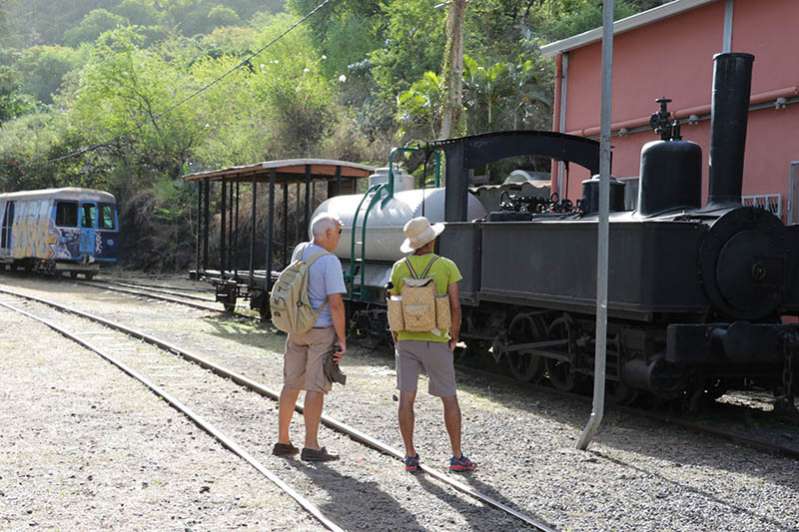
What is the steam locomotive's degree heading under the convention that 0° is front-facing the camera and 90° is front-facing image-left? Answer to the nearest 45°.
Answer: approximately 315°

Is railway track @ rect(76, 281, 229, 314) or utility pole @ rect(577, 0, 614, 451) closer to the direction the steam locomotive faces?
the utility pole

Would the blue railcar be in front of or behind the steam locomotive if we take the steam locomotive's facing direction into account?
behind

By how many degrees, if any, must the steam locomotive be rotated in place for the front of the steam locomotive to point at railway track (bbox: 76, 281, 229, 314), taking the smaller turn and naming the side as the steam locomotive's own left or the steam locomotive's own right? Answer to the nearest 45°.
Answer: approximately 180°

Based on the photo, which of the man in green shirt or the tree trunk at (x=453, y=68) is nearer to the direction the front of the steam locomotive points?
the man in green shirt

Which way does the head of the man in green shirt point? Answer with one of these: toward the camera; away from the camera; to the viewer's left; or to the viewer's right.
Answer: away from the camera

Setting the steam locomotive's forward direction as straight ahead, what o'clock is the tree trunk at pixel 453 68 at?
The tree trunk is roughly at 7 o'clock from the steam locomotive.

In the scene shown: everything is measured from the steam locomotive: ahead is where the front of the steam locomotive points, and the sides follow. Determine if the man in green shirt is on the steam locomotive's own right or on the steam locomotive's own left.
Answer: on the steam locomotive's own right

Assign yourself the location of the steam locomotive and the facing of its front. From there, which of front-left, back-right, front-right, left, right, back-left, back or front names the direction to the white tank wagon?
back

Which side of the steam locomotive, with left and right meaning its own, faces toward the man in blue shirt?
right

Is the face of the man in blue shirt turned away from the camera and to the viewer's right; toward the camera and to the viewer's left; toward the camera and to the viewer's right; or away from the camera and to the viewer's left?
away from the camera and to the viewer's right
